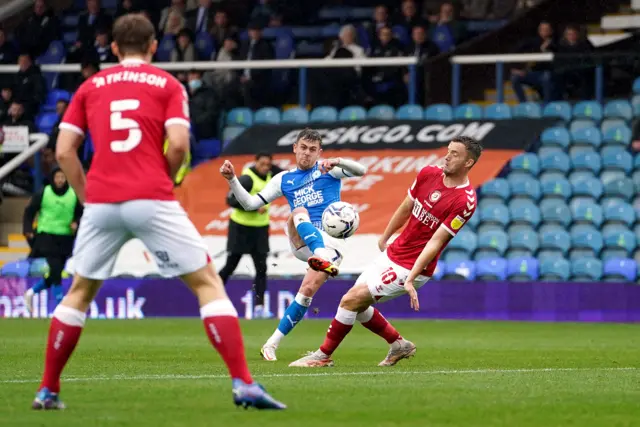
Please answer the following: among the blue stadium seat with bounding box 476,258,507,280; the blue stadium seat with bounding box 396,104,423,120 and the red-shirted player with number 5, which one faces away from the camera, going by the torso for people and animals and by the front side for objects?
the red-shirted player with number 5

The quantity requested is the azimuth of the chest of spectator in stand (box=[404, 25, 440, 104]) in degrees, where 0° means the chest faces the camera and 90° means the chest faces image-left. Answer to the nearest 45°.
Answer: approximately 0°

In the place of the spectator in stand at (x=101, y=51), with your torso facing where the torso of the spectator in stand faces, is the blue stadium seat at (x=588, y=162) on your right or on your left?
on your left

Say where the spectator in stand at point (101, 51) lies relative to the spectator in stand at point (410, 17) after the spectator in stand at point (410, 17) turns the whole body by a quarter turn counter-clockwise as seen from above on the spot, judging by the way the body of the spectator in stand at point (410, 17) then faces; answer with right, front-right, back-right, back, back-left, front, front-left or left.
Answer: back

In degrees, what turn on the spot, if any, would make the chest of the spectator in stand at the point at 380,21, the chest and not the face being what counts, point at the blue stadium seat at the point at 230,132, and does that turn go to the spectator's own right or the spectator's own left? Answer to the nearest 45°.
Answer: approximately 90° to the spectator's own right

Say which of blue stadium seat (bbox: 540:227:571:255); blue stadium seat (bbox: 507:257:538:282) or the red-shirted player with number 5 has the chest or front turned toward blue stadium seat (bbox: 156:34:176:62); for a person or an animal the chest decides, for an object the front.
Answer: the red-shirted player with number 5

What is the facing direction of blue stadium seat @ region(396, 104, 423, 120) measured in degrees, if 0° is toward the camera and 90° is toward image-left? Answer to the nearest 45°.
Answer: approximately 0°

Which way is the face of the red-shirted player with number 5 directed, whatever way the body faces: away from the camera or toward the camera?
away from the camera

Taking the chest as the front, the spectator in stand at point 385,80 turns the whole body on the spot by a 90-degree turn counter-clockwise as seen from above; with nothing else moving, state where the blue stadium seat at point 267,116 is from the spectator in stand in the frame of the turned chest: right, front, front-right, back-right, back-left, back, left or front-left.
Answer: back
